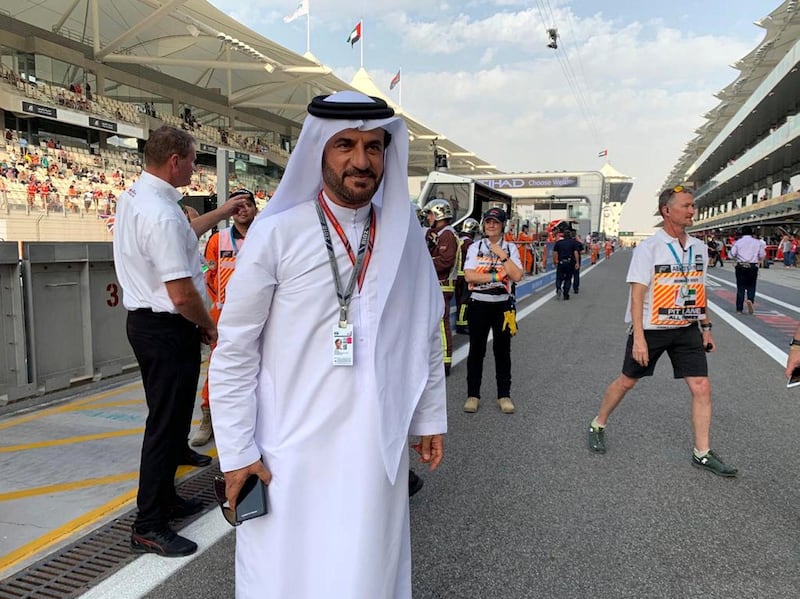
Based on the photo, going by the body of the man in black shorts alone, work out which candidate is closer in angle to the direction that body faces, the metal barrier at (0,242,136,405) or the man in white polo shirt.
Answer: the man in white polo shirt

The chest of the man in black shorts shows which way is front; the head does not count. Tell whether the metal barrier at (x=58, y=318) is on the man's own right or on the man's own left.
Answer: on the man's own right

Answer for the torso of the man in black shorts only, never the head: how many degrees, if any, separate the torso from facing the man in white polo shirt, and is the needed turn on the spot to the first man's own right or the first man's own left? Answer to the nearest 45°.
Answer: approximately 90° to the first man's own right

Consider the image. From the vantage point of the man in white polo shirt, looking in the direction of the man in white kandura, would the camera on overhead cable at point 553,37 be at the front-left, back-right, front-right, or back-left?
back-left

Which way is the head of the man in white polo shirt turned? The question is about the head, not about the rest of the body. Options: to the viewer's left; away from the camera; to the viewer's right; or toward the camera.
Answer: to the viewer's right

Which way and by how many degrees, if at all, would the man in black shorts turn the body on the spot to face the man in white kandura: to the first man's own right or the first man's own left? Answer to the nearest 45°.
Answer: approximately 45° to the first man's own right

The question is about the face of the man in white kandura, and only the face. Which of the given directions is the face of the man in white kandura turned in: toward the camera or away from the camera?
toward the camera

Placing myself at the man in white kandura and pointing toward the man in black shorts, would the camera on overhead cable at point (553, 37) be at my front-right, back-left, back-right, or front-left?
front-left

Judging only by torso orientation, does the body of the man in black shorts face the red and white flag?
no

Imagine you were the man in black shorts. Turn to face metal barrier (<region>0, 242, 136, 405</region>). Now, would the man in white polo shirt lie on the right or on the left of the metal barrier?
left

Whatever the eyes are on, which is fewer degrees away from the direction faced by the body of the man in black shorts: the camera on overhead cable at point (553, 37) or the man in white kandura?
the man in white kandura

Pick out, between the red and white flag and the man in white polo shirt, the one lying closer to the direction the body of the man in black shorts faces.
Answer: the man in white polo shirt
